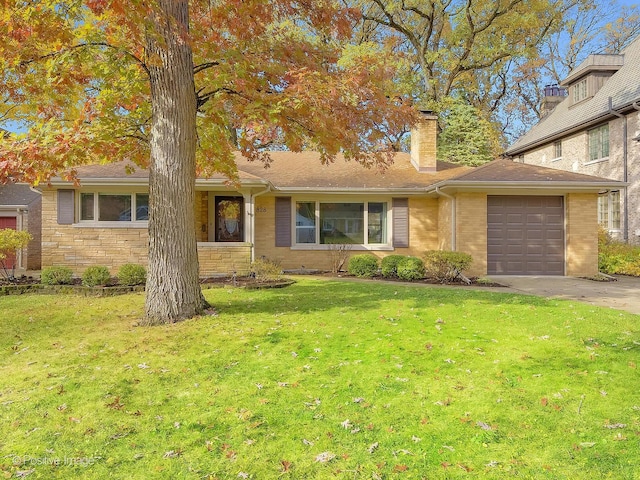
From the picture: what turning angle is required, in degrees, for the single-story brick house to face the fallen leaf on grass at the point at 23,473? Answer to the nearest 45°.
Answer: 0° — it already faces it

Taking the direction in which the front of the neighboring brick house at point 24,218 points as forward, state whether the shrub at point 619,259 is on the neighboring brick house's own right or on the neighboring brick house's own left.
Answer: on the neighboring brick house's own left

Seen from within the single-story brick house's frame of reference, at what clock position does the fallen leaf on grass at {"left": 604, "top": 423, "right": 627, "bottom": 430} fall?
The fallen leaf on grass is roughly at 12 o'clock from the single-story brick house.

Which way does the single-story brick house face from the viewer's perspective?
toward the camera

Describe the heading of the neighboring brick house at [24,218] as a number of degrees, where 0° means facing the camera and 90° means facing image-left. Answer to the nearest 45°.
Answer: approximately 0°

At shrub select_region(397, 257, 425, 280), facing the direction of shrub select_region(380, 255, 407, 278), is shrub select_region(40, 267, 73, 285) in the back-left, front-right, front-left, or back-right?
front-left

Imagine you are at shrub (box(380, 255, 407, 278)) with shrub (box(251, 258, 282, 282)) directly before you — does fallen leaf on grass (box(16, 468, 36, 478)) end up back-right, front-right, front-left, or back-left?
front-left

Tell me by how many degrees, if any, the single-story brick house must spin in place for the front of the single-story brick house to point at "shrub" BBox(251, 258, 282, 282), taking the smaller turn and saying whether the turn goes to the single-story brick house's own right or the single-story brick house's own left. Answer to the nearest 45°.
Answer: approximately 45° to the single-story brick house's own right

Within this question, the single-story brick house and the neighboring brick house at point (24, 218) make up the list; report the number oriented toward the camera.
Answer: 2

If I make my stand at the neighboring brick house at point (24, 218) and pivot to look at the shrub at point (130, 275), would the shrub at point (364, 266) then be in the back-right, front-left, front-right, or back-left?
front-left

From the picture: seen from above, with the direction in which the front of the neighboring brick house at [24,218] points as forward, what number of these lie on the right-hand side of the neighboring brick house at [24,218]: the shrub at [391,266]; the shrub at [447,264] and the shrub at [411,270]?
0

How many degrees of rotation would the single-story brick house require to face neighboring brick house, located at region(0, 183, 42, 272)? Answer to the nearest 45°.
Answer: approximately 90° to its right

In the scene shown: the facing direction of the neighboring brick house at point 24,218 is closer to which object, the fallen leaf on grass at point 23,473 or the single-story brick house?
the fallen leaf on grass

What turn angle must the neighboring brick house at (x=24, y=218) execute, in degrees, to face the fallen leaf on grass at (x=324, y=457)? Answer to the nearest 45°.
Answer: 0° — it already faces it

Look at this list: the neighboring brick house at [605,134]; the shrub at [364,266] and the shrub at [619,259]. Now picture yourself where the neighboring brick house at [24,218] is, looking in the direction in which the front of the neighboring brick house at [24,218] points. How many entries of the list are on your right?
0

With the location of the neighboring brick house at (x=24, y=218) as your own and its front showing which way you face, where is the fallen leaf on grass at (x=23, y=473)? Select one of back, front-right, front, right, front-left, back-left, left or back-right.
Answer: front

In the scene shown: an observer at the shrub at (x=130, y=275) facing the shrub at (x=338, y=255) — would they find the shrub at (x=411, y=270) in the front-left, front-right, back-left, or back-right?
front-right

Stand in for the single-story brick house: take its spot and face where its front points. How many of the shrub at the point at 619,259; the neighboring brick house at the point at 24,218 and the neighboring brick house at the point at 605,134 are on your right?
1

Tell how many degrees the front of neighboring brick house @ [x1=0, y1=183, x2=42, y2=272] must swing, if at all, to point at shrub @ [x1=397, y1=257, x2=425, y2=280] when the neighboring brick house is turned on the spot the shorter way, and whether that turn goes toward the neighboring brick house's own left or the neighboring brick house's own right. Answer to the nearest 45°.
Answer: approximately 45° to the neighboring brick house's own left
